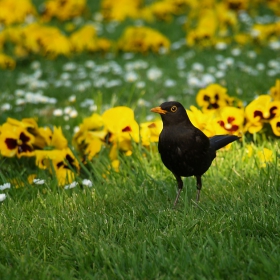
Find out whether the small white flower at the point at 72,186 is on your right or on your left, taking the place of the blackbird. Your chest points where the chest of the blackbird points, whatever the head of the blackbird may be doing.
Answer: on your right

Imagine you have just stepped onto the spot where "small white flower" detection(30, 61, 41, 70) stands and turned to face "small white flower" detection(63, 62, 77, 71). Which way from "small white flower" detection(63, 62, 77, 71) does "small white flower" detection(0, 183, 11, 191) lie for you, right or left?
right

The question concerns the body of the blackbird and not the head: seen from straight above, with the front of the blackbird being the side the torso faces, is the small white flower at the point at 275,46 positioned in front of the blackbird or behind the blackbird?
behind

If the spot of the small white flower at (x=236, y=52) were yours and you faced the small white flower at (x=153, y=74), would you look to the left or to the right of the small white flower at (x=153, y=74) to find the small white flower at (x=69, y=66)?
right

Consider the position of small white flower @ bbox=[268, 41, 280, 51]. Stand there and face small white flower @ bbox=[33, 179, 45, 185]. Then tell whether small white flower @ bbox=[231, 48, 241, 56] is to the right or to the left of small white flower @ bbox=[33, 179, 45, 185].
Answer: right

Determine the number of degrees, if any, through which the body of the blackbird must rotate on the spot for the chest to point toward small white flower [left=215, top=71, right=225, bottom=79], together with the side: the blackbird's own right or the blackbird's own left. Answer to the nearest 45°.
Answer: approximately 135° to the blackbird's own right

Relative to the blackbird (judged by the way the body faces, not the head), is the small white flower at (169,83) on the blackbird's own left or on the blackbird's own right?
on the blackbird's own right

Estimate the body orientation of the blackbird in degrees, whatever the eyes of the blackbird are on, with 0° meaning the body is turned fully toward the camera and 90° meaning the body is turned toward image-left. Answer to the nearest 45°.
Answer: approximately 45°

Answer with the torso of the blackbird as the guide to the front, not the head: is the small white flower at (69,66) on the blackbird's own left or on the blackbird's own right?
on the blackbird's own right

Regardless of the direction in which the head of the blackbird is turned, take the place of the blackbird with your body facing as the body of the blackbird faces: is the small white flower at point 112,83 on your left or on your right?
on your right
